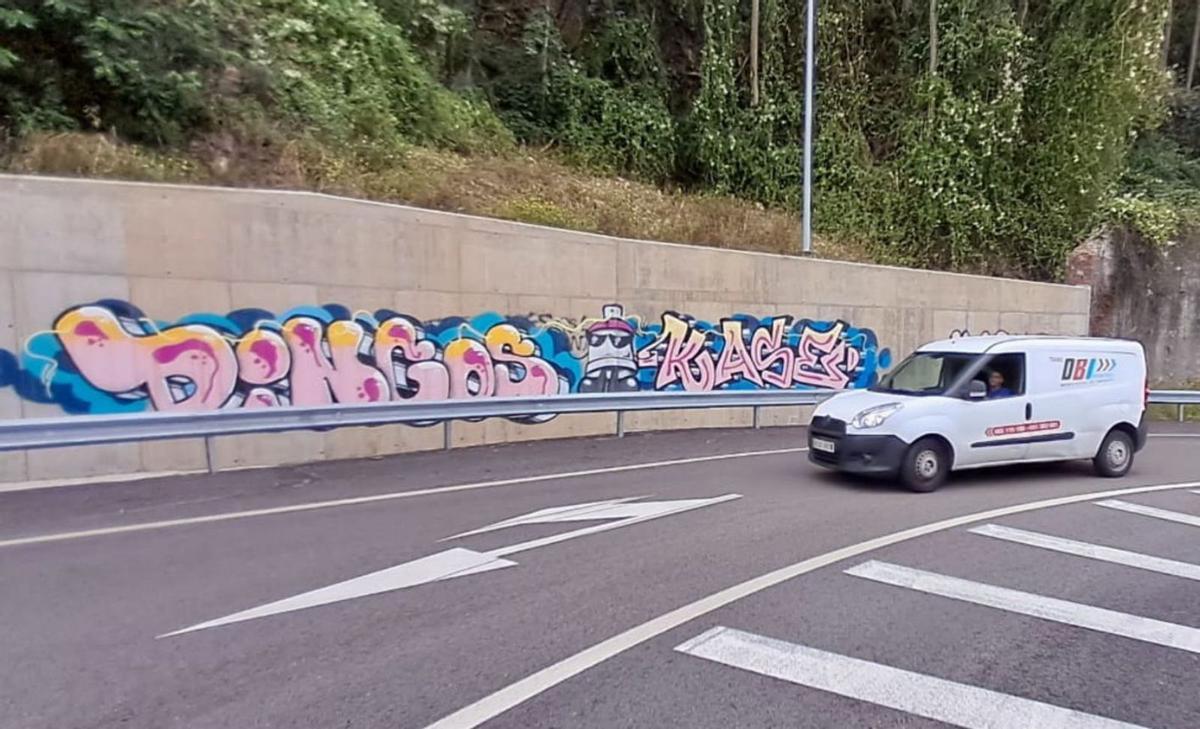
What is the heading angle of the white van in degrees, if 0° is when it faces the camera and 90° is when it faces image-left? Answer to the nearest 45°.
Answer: approximately 45°

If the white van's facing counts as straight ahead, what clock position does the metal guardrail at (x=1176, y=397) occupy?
The metal guardrail is roughly at 5 o'clock from the white van.
